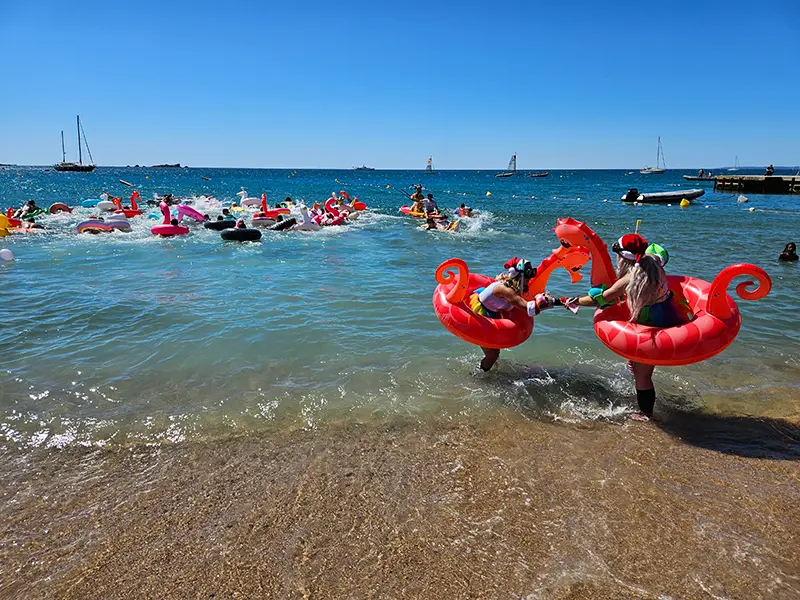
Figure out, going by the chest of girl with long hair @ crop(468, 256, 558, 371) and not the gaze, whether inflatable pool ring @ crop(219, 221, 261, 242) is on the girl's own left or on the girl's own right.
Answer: on the girl's own left

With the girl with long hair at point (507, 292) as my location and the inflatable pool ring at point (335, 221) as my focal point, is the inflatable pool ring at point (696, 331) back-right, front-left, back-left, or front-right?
back-right

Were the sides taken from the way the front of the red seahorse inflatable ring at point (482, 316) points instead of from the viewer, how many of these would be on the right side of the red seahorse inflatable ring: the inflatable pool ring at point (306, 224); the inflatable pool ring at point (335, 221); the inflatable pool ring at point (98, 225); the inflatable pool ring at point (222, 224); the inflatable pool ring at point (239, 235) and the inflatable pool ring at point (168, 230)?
0

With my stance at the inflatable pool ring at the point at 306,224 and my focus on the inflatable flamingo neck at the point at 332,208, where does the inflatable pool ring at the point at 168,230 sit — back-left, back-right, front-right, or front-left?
back-left

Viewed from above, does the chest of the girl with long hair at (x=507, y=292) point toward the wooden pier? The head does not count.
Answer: no

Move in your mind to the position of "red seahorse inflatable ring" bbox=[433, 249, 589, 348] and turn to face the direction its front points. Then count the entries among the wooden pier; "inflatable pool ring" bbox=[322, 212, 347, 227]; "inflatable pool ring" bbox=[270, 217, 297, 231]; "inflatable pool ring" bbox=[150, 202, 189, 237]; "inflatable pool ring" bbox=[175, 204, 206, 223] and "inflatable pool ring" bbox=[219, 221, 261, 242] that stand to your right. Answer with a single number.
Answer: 0

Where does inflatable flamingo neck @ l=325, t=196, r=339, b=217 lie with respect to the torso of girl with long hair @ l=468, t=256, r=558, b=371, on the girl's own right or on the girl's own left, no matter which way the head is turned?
on the girl's own left

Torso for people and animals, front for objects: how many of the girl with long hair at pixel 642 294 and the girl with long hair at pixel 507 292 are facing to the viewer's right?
1

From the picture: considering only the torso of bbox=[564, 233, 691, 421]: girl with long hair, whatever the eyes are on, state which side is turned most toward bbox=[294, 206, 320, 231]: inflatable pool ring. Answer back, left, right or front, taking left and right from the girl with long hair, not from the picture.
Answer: front

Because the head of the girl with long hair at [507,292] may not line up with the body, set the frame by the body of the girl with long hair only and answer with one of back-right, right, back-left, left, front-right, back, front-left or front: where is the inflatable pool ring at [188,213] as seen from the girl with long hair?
back-left

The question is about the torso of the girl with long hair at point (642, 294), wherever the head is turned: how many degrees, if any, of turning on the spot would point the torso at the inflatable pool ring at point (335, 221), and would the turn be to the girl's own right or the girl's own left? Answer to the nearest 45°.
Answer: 0° — they already face it

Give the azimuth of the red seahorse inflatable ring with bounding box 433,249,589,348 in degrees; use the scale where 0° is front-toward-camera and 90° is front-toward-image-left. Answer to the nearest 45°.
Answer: approximately 270°

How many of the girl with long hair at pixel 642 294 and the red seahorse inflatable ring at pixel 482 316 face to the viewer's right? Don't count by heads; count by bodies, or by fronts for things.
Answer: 1

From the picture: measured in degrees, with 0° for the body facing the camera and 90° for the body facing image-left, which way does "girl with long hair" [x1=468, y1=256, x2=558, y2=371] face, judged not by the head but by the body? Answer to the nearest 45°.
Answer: approximately 270°

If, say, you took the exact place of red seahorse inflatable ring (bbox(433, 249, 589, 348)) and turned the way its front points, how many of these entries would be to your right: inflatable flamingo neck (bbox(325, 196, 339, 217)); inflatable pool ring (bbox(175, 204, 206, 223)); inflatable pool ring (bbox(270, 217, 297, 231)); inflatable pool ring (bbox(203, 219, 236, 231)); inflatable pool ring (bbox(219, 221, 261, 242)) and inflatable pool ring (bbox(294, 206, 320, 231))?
0

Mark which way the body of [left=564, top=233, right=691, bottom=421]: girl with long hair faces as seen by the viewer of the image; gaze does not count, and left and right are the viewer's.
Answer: facing away from the viewer and to the left of the viewer
